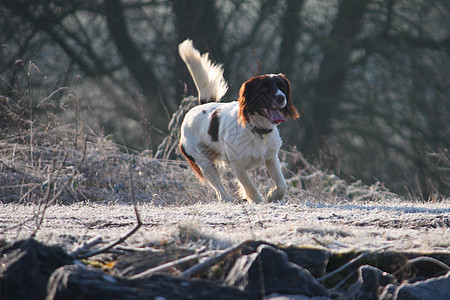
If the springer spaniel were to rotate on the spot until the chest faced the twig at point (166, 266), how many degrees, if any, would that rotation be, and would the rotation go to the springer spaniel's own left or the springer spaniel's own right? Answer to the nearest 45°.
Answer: approximately 45° to the springer spaniel's own right

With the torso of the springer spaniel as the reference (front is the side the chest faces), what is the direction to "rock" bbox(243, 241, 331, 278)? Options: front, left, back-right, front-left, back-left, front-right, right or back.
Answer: front-right

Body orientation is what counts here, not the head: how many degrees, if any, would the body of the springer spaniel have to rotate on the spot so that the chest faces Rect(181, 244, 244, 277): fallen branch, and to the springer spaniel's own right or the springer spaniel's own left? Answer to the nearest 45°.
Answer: approximately 45° to the springer spaniel's own right

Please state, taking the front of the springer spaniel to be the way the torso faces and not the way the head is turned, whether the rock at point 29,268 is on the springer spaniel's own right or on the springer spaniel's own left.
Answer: on the springer spaniel's own right

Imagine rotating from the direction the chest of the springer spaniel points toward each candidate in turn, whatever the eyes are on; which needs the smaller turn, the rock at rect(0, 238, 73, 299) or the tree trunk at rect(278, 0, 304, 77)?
the rock

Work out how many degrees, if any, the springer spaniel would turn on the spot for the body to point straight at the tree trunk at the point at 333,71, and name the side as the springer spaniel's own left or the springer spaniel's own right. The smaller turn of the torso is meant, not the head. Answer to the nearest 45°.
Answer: approximately 135° to the springer spaniel's own left

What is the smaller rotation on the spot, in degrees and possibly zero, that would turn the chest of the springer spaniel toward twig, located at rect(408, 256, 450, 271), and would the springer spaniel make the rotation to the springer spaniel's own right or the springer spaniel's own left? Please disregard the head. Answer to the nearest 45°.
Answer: approximately 45° to the springer spaniel's own right

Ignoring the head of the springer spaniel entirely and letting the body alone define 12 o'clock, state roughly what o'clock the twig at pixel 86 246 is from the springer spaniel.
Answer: The twig is roughly at 2 o'clock from the springer spaniel.

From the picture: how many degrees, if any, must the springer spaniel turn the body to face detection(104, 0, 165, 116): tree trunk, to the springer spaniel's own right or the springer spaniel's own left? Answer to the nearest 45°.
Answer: approximately 135° to the springer spaniel's own left

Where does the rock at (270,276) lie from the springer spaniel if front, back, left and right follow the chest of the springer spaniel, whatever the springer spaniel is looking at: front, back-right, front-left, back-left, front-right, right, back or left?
front-right

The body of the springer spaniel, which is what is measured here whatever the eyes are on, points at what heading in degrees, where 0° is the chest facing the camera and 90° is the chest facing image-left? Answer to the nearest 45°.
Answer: approximately 315°

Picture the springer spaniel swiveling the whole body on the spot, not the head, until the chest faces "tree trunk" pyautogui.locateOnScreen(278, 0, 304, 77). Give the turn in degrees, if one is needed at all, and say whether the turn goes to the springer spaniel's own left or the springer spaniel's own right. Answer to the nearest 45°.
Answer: approximately 135° to the springer spaniel's own left

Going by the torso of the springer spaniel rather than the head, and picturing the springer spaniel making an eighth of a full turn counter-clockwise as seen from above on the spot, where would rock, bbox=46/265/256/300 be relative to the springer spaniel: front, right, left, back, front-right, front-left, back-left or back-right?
right
